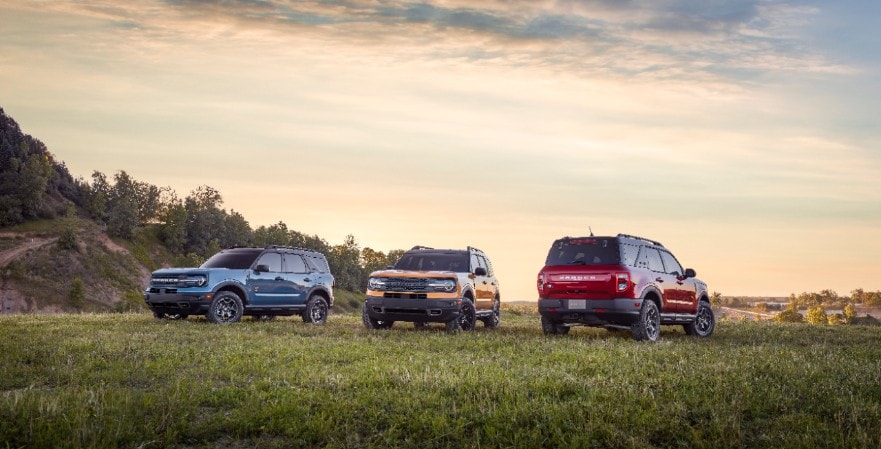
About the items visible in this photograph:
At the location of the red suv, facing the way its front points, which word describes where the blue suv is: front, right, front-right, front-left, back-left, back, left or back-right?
back-left

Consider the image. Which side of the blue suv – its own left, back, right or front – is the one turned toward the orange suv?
left

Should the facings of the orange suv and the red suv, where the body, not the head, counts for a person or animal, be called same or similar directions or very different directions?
very different directions

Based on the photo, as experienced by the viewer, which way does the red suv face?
facing away from the viewer and to the right of the viewer

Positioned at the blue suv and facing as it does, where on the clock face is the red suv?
The red suv is roughly at 9 o'clock from the blue suv.

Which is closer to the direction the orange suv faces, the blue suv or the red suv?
the blue suv

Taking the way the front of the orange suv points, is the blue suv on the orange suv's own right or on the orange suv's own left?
on the orange suv's own right

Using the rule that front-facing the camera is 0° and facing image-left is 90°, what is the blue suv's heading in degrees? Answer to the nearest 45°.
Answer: approximately 45°
